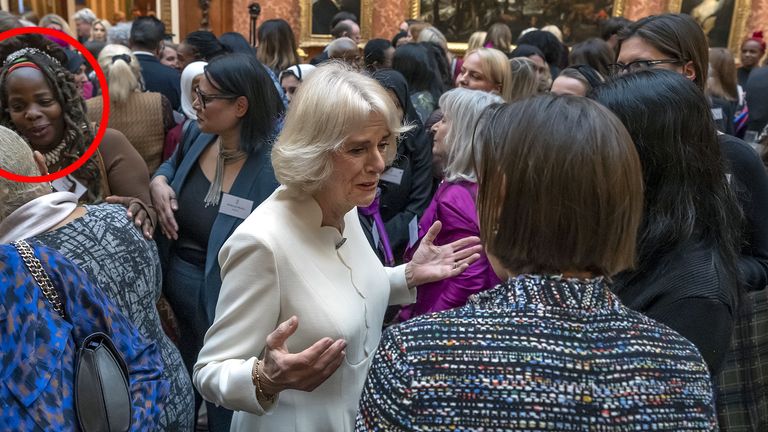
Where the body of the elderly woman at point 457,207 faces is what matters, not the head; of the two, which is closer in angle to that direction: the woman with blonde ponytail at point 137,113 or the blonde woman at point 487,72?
the woman with blonde ponytail

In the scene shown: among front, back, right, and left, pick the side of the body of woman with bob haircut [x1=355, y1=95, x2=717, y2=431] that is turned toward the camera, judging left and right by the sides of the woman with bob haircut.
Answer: back

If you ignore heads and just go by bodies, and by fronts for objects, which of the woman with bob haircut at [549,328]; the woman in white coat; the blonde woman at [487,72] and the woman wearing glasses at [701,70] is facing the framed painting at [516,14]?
the woman with bob haircut

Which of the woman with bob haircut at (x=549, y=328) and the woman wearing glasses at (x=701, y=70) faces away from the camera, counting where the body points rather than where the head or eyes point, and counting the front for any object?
the woman with bob haircut

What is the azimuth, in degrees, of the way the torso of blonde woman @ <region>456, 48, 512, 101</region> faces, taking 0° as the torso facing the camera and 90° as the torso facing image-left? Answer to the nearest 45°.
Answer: approximately 45°

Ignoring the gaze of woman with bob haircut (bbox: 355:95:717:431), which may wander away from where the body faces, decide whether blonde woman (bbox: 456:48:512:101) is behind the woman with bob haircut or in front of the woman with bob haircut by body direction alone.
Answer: in front

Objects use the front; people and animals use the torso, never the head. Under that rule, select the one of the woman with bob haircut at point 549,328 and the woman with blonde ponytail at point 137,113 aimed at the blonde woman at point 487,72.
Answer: the woman with bob haircut at point 549,328

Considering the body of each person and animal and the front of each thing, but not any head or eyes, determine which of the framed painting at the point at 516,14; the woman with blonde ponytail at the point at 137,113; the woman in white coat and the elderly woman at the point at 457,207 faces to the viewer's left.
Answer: the elderly woman

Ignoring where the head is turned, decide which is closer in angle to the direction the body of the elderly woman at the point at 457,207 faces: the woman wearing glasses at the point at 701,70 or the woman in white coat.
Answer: the woman in white coat

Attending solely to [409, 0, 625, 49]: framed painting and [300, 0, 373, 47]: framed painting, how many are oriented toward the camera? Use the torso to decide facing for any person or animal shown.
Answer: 2

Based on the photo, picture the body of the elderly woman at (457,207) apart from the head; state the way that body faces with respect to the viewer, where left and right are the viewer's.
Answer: facing to the left of the viewer

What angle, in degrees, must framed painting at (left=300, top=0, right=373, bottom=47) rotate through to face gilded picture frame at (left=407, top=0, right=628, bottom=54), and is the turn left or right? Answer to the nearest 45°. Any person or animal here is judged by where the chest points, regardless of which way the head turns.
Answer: approximately 90° to its left
